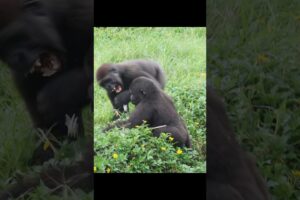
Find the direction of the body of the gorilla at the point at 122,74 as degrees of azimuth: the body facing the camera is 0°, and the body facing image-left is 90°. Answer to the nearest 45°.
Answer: approximately 45°

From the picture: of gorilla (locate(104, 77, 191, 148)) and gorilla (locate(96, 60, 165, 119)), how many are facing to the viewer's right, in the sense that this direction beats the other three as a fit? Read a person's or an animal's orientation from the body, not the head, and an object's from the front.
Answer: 0

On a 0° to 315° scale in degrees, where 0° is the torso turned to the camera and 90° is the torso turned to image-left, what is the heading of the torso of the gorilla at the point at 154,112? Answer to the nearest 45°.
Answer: approximately 90°
